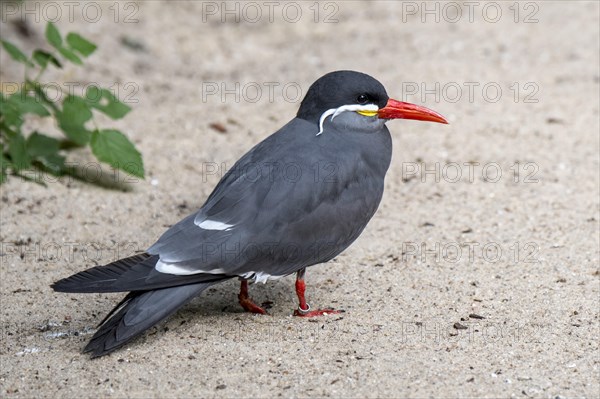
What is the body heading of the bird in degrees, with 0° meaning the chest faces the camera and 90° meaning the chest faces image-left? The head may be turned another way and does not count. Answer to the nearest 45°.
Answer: approximately 270°
